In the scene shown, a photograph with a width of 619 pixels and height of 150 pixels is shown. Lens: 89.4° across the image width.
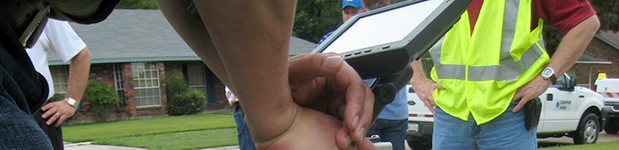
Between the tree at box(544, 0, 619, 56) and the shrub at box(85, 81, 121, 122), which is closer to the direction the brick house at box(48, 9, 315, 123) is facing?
the shrub

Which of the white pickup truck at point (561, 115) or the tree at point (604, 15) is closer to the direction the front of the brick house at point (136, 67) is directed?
the white pickup truck

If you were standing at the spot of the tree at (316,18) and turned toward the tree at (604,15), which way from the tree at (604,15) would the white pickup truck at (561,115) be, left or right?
right

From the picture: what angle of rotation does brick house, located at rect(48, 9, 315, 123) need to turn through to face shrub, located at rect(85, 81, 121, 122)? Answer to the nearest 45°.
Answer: approximately 45° to its right

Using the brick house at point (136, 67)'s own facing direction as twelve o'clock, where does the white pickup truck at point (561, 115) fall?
The white pickup truck is roughly at 11 o'clock from the brick house.

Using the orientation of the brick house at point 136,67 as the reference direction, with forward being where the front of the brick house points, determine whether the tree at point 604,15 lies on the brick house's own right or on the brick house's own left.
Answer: on the brick house's own left

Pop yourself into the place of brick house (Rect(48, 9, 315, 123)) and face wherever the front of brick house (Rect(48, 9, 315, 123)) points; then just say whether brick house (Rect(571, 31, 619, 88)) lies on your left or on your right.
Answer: on your left

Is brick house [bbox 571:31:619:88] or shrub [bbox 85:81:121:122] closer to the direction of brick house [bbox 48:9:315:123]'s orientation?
the shrub

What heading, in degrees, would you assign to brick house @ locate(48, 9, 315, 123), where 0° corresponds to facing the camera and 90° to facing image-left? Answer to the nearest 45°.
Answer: approximately 0°
